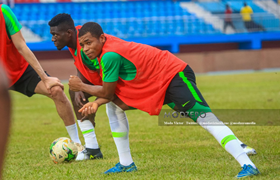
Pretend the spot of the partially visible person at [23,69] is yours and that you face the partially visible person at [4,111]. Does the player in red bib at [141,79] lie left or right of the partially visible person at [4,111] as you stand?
left

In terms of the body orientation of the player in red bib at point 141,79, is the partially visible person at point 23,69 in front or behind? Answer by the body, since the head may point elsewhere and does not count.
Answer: in front

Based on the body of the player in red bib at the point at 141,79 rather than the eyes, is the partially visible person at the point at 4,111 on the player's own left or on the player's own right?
on the player's own left

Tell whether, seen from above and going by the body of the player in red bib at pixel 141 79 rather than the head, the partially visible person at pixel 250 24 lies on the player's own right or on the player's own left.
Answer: on the player's own right

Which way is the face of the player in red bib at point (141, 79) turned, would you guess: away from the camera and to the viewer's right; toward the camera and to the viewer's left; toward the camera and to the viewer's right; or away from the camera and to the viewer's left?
toward the camera and to the viewer's left

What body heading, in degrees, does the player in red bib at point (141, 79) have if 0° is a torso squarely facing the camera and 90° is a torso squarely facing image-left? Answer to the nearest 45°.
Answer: approximately 90°
